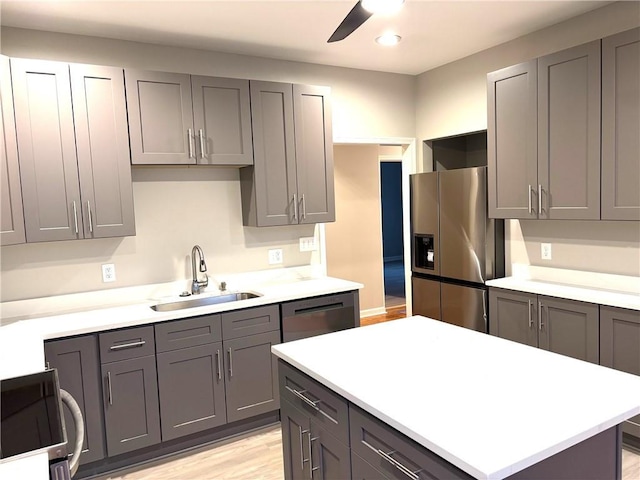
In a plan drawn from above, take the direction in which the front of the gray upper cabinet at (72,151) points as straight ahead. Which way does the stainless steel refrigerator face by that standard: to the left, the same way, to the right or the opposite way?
to the right

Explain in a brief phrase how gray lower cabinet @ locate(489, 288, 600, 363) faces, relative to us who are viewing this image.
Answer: facing the viewer and to the left of the viewer

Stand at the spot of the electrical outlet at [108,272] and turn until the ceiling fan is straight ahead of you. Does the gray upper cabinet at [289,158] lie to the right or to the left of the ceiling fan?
left

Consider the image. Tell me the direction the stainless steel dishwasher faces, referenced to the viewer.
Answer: facing the viewer and to the right of the viewer

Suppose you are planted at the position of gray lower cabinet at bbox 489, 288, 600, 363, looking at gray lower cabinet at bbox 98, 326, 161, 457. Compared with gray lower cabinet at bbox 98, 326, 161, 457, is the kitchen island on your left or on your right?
left

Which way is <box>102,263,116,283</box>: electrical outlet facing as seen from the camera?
toward the camera

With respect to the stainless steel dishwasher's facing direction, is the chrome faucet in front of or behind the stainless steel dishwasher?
behind

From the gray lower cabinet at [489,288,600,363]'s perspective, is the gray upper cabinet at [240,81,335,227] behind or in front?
in front

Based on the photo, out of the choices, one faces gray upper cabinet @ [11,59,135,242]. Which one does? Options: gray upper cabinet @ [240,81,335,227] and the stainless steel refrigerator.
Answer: the stainless steel refrigerator

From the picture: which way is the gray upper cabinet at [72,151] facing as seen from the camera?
toward the camera

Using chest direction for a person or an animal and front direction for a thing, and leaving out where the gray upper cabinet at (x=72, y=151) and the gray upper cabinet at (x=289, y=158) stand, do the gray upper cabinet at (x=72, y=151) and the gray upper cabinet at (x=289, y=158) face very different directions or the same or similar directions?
same or similar directions

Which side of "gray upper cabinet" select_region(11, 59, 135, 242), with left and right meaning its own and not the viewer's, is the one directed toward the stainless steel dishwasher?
left
